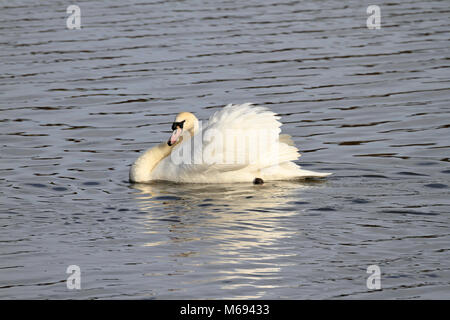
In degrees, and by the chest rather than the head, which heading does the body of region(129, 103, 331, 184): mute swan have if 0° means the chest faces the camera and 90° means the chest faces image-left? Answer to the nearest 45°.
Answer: approximately 90°
